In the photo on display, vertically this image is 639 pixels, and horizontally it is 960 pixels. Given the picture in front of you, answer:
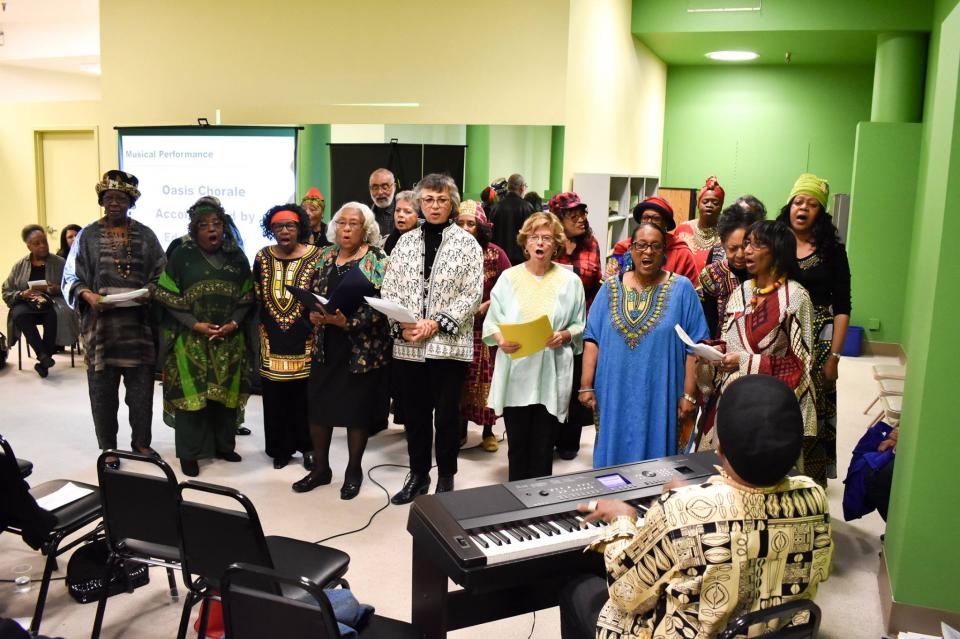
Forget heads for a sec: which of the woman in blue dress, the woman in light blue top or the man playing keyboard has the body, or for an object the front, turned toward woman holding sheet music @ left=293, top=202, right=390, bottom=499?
the man playing keyboard

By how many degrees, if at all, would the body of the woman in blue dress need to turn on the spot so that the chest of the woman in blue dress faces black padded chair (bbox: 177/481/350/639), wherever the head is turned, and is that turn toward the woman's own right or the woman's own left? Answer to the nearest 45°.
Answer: approximately 45° to the woman's own right

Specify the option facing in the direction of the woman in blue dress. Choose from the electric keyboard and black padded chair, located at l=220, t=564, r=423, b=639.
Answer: the black padded chair

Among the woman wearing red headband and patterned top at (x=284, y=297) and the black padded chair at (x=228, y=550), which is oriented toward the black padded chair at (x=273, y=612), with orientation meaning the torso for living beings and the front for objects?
the woman wearing red headband and patterned top

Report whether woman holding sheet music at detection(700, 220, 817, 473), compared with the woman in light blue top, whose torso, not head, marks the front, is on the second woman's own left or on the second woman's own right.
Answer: on the second woman's own left

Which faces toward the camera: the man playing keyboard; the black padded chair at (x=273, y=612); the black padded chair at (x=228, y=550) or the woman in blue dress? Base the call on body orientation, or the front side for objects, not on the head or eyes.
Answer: the woman in blue dress

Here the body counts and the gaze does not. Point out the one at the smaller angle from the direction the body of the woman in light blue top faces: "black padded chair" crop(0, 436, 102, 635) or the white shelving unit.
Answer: the black padded chair

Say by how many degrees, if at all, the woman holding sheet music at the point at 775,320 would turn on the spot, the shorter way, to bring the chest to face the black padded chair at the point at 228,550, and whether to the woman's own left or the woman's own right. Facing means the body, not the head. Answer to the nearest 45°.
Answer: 0° — they already face it

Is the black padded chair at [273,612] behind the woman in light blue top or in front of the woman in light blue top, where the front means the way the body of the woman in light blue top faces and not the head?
in front

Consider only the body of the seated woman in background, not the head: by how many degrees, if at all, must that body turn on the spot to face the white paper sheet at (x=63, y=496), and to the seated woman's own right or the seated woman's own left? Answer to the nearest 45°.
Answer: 0° — they already face it

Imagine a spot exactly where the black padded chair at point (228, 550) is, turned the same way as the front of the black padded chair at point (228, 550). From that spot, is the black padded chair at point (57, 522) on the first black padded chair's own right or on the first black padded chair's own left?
on the first black padded chair's own left

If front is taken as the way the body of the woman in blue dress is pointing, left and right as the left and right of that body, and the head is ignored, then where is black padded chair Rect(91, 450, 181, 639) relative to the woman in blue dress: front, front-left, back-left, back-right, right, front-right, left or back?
front-right

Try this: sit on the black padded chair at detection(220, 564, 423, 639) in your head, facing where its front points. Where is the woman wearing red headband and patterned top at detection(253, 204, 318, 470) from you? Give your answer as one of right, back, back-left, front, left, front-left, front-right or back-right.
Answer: front-left

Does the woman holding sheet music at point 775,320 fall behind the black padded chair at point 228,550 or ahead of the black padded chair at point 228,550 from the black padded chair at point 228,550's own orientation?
ahead
